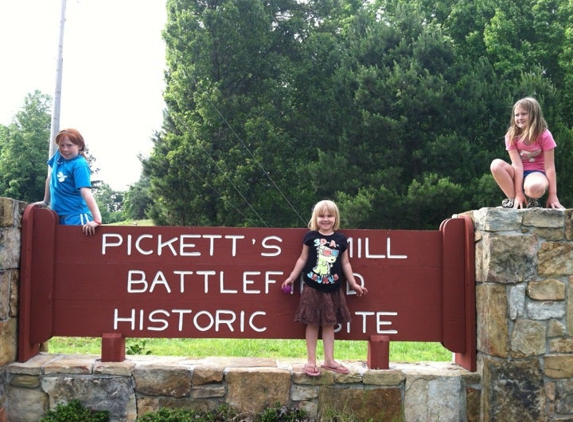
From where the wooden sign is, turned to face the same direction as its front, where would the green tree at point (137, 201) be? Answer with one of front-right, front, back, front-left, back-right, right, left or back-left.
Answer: back

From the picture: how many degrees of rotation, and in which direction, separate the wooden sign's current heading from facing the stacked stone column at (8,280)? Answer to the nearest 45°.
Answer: approximately 90° to its right

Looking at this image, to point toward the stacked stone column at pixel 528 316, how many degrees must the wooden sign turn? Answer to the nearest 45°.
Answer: approximately 90° to its left

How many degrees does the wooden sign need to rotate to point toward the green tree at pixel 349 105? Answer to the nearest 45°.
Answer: approximately 180°

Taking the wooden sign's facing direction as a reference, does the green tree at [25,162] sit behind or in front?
behind

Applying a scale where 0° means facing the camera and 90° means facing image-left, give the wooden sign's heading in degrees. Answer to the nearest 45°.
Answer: approximately 0°

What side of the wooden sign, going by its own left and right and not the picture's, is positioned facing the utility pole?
back

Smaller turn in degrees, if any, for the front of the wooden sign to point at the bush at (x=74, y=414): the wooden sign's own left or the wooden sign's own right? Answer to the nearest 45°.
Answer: approximately 90° to the wooden sign's own right
